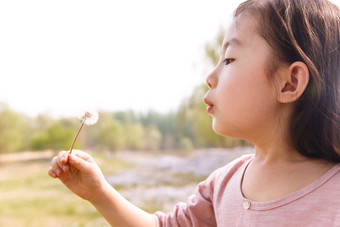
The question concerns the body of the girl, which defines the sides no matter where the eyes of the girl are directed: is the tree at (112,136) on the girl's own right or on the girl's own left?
on the girl's own right

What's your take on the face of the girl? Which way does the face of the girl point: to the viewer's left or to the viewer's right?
to the viewer's left

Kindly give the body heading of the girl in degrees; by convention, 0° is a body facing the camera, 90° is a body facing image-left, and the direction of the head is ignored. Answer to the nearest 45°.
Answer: approximately 45°
